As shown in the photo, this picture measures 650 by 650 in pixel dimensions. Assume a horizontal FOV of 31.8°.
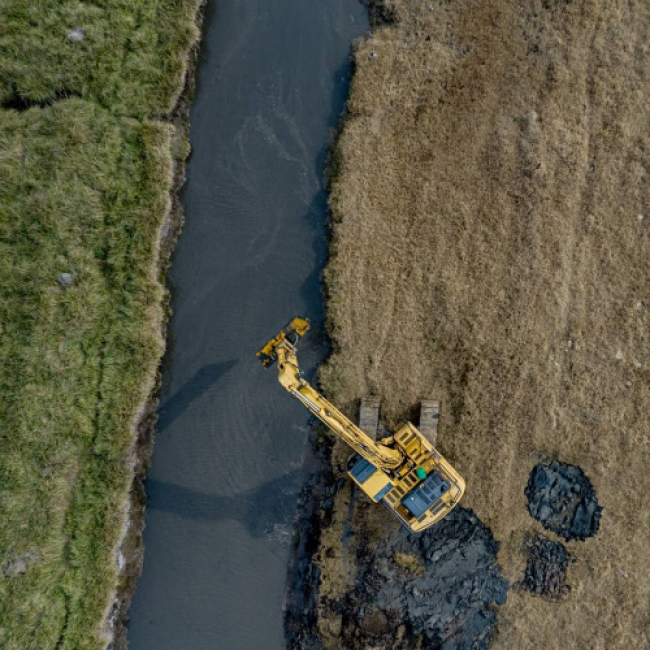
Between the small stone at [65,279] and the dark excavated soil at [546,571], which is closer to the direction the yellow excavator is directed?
the small stone

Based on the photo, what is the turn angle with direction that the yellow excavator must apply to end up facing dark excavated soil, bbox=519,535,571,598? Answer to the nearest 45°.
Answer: approximately 135° to its right

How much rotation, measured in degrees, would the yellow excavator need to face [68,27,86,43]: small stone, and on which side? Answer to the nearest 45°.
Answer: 0° — it already faces it

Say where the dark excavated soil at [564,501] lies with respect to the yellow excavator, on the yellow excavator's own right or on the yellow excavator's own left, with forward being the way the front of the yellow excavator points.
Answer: on the yellow excavator's own right

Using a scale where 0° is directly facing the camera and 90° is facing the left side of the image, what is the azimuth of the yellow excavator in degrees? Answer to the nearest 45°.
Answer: approximately 135°

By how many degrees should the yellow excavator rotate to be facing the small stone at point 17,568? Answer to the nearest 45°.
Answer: approximately 45° to its left

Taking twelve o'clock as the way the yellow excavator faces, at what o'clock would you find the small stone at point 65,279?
The small stone is roughly at 11 o'clock from the yellow excavator.
